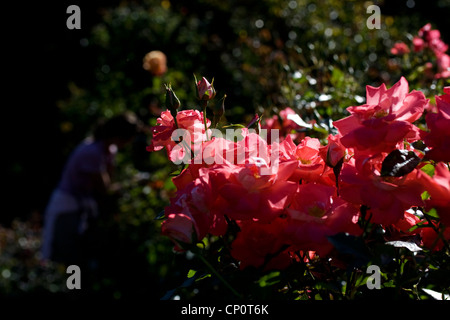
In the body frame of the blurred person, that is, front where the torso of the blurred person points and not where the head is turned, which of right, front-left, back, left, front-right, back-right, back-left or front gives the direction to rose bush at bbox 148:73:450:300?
right

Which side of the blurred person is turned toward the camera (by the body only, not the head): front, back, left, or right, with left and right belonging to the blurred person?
right
